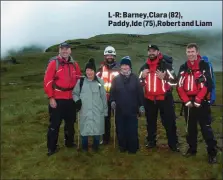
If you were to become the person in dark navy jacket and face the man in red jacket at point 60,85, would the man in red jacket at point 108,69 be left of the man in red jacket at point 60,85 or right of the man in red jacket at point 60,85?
right

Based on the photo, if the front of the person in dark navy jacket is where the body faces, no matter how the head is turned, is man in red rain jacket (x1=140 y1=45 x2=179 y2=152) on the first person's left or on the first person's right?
on the first person's left

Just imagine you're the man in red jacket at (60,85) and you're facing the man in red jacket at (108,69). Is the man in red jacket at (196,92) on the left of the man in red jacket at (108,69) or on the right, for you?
right

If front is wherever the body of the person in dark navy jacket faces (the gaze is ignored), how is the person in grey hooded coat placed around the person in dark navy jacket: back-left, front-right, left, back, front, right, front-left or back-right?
right

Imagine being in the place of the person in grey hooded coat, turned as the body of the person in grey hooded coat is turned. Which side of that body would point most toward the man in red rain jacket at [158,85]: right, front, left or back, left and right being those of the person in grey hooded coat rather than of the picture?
left

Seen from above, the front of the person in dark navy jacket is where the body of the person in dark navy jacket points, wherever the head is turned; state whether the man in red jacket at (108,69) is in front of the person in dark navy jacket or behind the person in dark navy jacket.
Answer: behind

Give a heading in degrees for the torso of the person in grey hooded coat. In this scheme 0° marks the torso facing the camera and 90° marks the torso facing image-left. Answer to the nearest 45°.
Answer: approximately 0°

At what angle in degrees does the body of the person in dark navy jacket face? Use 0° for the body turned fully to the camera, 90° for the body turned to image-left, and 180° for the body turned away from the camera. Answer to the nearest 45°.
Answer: approximately 0°

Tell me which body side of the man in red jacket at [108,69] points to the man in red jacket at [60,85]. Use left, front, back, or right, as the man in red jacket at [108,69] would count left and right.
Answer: right

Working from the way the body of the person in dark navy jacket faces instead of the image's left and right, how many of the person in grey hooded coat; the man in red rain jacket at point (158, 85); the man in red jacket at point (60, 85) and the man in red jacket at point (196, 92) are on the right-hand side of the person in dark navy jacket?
2

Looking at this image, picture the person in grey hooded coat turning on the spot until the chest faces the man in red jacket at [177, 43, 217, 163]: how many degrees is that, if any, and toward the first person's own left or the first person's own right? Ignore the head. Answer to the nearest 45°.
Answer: approximately 90° to the first person's own left
